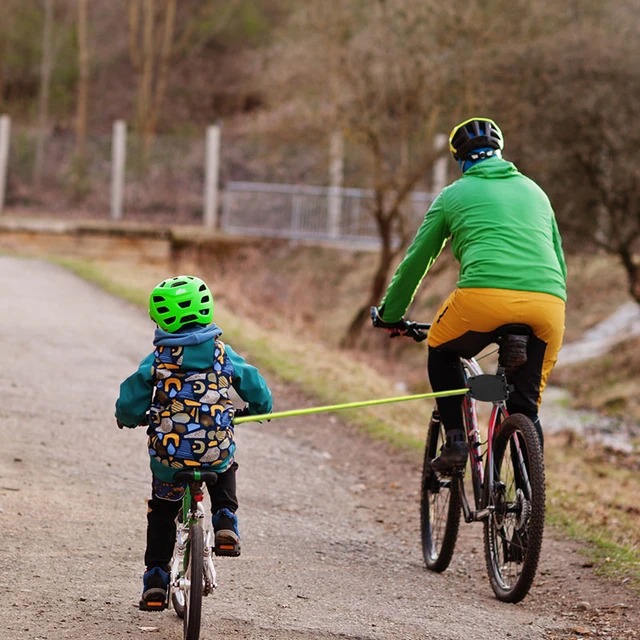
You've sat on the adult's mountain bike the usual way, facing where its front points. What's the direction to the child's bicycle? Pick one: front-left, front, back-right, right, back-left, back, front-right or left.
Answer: left

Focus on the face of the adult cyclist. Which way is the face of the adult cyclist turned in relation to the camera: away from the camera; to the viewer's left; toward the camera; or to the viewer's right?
away from the camera

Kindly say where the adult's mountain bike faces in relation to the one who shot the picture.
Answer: facing away from the viewer and to the left of the viewer

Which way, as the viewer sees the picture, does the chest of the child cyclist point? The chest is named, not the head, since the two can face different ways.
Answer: away from the camera

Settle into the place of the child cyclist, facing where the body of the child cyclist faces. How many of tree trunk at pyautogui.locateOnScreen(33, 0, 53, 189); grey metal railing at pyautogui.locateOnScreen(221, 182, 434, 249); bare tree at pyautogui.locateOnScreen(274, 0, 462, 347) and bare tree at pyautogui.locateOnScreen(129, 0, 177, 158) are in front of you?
4

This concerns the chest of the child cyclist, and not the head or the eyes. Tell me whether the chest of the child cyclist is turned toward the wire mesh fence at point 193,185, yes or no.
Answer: yes

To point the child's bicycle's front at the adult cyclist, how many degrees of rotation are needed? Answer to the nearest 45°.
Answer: approximately 45° to its right

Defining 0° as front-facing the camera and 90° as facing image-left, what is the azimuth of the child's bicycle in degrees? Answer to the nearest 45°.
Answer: approximately 180°

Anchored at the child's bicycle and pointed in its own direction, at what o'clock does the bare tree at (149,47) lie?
The bare tree is roughly at 12 o'clock from the child's bicycle.

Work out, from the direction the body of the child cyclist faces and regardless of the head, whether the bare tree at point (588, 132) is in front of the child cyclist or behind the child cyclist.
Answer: in front

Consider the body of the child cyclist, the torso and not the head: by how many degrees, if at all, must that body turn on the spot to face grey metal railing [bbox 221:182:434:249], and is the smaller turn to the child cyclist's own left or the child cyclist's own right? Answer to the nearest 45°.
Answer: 0° — they already face it

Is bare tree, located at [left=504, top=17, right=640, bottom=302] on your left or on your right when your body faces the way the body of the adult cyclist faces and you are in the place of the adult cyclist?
on your right

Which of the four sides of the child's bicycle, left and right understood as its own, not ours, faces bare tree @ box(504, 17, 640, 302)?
front

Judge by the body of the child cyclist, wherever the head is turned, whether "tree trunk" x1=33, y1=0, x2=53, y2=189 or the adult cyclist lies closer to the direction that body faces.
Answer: the tree trunk

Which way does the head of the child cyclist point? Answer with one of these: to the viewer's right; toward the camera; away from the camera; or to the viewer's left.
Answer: away from the camera

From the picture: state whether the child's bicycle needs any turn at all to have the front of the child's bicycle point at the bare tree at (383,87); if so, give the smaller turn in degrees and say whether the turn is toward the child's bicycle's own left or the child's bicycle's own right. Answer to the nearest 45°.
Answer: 0° — it already faces it

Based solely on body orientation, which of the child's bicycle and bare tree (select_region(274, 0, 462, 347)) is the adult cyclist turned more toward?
the bare tree
